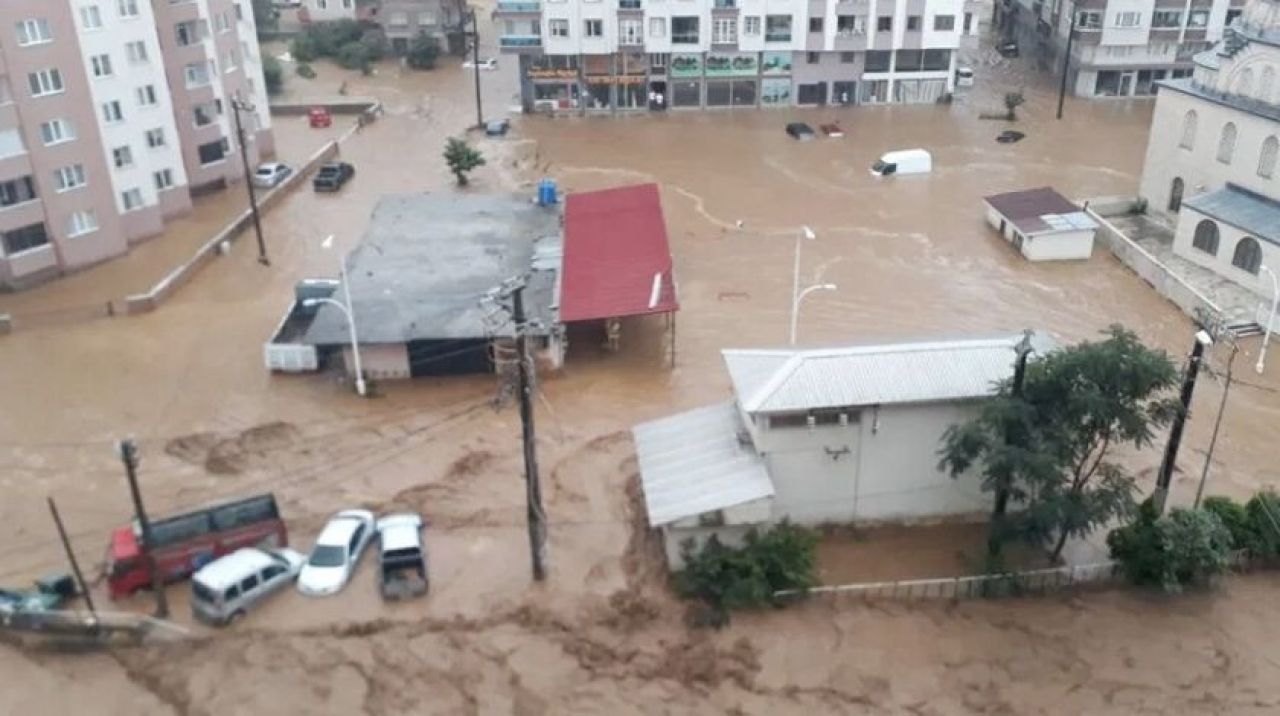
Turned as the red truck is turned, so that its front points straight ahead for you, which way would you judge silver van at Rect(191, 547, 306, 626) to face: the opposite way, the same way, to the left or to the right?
the opposite way

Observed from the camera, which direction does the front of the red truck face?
facing the viewer and to the left of the viewer

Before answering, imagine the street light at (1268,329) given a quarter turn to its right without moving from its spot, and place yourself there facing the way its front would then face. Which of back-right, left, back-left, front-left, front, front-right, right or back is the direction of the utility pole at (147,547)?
back-left

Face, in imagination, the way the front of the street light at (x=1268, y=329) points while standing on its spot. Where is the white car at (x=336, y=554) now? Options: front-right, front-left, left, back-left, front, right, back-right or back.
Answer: front-left

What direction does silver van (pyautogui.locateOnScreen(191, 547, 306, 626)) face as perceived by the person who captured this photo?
facing away from the viewer and to the right of the viewer

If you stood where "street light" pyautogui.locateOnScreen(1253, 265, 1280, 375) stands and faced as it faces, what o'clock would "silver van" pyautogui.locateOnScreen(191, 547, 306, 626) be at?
The silver van is roughly at 10 o'clock from the street light.

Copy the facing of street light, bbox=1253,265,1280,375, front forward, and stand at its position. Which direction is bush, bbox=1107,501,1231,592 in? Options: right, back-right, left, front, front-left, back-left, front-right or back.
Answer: left

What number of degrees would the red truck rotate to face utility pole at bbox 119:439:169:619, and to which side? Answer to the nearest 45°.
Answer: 0° — it already faces it

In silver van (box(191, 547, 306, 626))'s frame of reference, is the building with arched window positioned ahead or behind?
ahead

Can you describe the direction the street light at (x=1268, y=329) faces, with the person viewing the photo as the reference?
facing to the left of the viewer

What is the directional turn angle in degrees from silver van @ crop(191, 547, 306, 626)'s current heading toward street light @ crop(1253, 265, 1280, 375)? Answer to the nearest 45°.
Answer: approximately 45° to its right

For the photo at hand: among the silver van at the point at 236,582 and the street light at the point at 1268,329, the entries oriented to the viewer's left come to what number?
1
